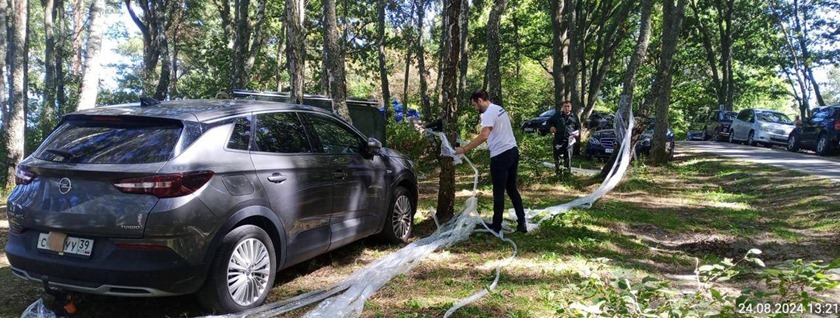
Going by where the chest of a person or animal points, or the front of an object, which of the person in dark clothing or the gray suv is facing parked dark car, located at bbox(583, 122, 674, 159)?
the gray suv

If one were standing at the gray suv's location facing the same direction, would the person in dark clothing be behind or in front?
in front

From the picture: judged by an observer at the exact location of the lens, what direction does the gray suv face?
facing away from the viewer and to the right of the viewer

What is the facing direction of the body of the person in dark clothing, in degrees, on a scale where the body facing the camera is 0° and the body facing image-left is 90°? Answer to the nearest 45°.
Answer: approximately 0°

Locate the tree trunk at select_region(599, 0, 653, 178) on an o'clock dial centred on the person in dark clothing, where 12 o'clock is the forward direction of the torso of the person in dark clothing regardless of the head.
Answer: The tree trunk is roughly at 8 o'clock from the person in dark clothing.

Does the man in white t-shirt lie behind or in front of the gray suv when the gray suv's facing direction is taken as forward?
in front

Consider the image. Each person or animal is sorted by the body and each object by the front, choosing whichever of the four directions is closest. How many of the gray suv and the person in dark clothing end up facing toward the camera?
1

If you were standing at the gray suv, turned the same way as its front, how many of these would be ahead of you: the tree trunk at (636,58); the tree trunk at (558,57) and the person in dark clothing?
3

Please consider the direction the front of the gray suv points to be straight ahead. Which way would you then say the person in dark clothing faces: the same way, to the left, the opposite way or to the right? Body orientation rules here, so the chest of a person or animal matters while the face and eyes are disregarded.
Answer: the opposite way

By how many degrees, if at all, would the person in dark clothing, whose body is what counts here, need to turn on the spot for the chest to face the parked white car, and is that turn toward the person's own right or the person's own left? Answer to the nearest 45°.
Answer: approximately 135° to the person's own left

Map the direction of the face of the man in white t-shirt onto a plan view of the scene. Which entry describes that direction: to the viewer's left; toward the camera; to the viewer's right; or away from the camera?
to the viewer's left
